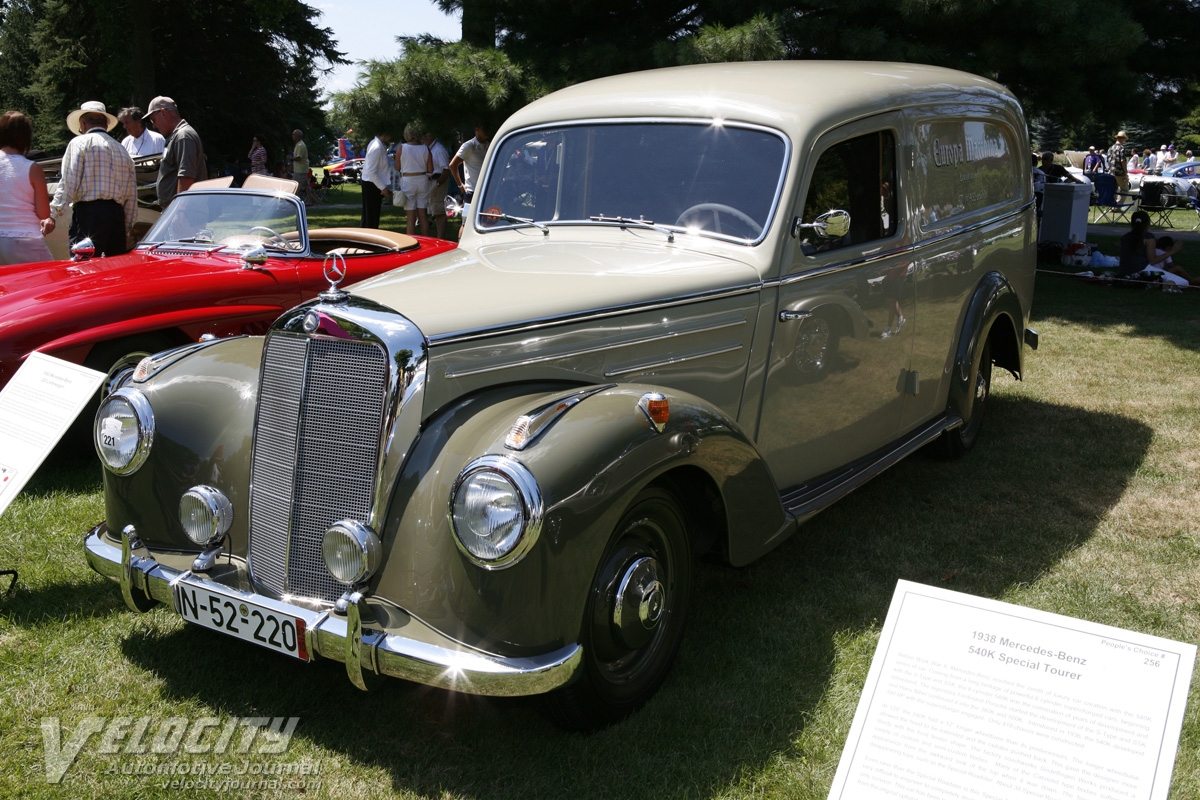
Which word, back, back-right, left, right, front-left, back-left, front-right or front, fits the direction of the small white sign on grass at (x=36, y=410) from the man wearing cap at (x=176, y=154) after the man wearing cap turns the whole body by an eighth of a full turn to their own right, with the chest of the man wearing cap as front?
back-left

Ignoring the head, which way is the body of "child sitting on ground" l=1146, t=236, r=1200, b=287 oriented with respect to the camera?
to the viewer's right

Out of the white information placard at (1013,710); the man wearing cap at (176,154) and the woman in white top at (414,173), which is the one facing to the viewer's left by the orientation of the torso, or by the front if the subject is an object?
the man wearing cap

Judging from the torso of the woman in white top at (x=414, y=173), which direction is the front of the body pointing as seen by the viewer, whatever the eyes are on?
away from the camera

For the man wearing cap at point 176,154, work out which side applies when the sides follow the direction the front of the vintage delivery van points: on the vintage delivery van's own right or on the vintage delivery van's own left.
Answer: on the vintage delivery van's own right

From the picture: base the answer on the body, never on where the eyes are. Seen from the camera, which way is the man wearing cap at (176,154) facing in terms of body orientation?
to the viewer's left

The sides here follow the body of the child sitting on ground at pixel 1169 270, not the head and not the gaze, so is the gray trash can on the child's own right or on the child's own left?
on the child's own right
